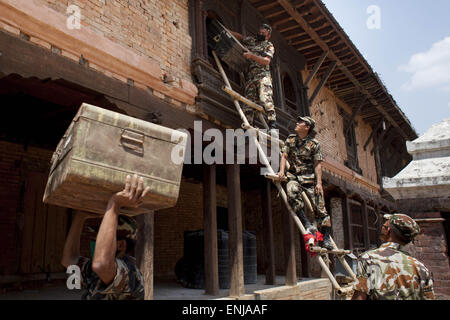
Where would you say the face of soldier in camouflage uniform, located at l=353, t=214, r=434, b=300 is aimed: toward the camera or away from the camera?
away from the camera

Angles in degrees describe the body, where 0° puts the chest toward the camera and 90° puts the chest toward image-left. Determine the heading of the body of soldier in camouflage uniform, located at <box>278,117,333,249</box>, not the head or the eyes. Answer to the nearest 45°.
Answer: approximately 45°

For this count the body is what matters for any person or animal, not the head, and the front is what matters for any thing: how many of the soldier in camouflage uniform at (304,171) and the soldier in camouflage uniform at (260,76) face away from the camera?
0

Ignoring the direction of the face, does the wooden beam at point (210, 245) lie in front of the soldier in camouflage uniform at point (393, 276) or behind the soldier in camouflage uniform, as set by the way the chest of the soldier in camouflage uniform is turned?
in front

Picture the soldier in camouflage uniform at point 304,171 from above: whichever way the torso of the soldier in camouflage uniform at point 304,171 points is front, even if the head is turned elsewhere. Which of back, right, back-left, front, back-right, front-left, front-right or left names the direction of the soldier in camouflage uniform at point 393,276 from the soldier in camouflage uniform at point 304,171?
front-left

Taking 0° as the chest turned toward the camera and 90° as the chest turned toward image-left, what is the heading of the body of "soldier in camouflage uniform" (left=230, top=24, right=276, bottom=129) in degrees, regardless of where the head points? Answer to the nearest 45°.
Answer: approximately 45°

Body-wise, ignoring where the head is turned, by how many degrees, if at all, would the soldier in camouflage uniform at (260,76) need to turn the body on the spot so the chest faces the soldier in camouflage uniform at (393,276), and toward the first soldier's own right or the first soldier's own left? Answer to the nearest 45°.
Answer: approximately 45° to the first soldier's own left

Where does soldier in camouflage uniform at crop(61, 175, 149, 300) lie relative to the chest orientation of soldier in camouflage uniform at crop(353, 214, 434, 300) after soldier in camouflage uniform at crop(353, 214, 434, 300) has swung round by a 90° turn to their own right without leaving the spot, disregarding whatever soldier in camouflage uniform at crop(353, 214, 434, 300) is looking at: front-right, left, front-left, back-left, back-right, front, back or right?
back

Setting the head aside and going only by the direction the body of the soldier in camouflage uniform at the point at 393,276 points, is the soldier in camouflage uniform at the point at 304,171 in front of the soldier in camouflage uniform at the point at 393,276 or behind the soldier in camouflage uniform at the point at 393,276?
in front
